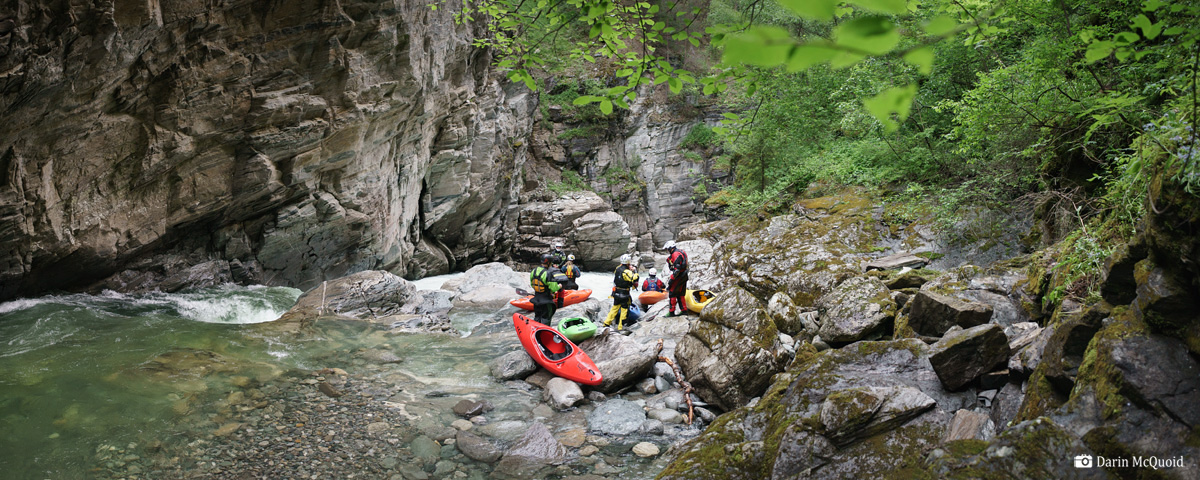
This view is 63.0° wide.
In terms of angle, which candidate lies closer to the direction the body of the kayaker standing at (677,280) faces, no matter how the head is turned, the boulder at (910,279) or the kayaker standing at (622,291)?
the kayaker standing

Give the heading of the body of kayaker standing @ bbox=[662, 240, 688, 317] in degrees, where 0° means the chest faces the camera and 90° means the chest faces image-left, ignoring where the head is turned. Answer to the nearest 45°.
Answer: approximately 90°

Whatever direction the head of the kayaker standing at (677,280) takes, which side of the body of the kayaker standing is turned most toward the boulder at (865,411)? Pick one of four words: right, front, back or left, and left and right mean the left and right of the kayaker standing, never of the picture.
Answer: left

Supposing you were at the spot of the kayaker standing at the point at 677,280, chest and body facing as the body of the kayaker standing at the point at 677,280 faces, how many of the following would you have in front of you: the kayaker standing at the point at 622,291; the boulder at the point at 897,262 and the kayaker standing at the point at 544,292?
2

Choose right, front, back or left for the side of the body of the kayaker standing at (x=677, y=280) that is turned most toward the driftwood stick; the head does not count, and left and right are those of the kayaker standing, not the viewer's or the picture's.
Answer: left

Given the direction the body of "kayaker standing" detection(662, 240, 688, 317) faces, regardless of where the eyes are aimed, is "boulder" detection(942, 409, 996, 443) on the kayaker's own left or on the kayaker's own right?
on the kayaker's own left

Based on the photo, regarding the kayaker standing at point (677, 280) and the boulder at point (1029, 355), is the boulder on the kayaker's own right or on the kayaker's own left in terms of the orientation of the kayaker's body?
on the kayaker's own left

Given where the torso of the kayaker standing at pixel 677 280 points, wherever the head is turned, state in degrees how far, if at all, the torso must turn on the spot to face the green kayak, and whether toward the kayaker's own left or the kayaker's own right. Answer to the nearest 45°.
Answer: approximately 45° to the kayaker's own left

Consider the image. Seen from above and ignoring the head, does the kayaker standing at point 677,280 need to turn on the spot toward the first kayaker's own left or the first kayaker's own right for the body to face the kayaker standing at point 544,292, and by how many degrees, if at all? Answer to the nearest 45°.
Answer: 0° — they already face them

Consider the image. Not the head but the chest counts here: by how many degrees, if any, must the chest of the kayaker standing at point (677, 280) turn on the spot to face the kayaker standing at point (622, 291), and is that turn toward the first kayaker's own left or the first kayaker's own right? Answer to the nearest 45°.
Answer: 0° — they already face them

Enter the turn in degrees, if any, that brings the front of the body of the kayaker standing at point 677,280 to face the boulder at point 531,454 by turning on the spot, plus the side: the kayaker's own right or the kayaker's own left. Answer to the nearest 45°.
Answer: approximately 90° to the kayaker's own left

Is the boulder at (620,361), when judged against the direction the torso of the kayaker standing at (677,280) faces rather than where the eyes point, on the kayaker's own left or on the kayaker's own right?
on the kayaker's own left
